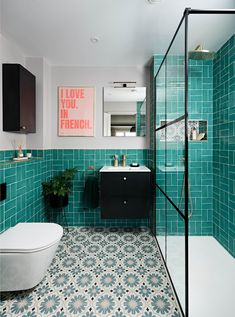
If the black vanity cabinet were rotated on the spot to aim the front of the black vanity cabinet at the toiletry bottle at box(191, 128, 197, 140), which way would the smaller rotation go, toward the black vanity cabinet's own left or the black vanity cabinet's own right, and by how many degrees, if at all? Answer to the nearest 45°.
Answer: approximately 90° to the black vanity cabinet's own left

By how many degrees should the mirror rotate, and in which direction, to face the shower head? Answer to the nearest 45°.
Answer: approximately 45° to its left

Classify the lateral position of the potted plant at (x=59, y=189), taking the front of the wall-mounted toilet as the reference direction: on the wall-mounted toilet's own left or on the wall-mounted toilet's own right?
on the wall-mounted toilet's own left

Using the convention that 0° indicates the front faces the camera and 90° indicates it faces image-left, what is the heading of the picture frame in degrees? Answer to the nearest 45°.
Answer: approximately 0°

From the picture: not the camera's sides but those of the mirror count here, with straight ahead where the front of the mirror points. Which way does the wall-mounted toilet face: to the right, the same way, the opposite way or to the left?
to the left

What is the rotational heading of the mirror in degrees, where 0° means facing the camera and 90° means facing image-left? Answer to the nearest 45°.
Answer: approximately 0°

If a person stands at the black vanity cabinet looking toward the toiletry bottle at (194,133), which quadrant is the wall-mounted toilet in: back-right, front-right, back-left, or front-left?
back-right
